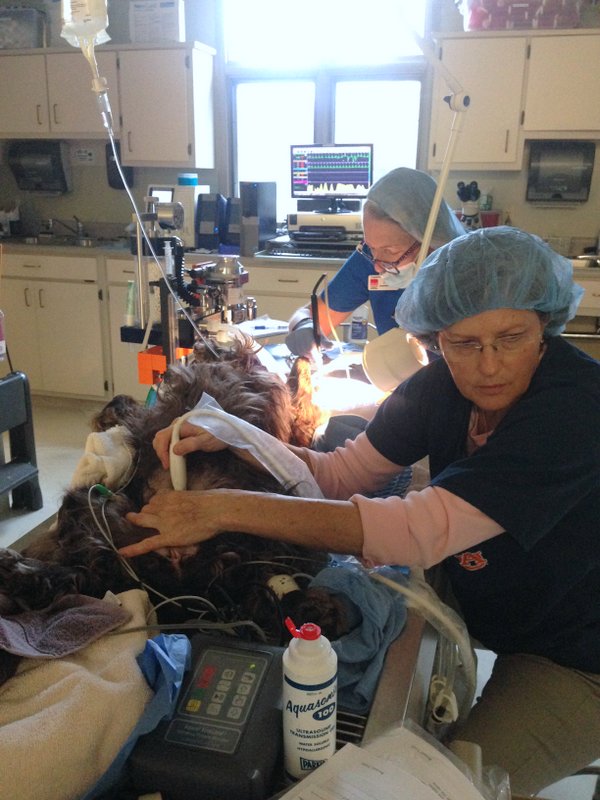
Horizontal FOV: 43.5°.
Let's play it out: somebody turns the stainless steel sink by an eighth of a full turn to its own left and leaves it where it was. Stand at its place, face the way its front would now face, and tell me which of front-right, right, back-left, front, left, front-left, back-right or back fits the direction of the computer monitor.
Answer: front

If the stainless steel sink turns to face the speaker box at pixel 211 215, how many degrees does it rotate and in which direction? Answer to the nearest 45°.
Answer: approximately 45° to its left

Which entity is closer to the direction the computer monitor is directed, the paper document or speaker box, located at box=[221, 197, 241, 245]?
the paper document

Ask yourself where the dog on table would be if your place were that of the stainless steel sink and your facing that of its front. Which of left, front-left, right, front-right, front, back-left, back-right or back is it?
front

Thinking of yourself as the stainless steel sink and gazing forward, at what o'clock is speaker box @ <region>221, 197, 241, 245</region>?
The speaker box is roughly at 10 o'clock from the stainless steel sink.

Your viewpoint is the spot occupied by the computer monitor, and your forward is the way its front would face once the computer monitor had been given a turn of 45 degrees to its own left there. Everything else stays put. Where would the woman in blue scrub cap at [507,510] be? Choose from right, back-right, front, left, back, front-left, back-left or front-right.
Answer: front-right

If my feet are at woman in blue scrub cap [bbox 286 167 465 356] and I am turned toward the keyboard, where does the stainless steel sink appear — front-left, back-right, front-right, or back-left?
front-left

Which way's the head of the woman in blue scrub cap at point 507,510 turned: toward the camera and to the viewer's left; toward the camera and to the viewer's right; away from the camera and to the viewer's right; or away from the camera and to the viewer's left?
toward the camera and to the viewer's left

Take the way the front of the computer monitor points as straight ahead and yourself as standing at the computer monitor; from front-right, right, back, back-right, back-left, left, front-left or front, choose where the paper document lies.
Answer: front

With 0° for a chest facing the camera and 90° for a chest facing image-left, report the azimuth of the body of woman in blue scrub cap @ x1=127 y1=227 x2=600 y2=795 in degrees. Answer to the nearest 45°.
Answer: approximately 45°

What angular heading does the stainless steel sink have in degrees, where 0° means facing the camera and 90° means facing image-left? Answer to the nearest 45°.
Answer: approximately 0°

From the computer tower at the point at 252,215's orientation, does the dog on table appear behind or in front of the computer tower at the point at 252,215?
in front

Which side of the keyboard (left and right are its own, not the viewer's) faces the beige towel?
front

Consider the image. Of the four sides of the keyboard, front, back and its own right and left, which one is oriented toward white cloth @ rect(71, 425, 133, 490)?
front

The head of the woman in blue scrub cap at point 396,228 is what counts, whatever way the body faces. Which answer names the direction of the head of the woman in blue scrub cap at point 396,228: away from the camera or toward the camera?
toward the camera
